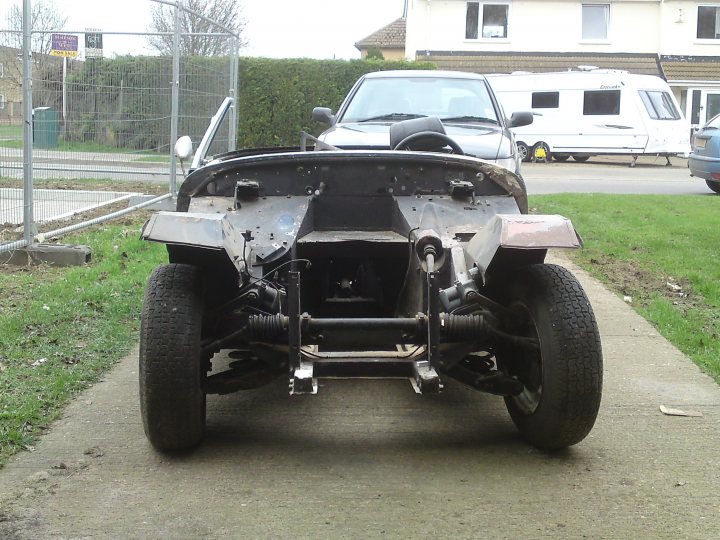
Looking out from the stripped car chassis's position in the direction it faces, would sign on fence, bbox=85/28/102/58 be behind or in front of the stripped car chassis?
behind

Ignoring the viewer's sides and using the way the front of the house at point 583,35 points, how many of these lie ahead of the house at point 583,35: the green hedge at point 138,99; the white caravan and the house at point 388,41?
2

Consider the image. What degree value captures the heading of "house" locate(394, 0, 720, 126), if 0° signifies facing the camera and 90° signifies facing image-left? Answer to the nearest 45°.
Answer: approximately 0°

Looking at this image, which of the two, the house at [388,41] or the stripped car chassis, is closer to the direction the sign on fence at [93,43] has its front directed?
the stripped car chassis
